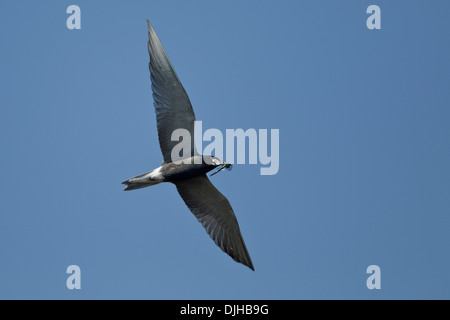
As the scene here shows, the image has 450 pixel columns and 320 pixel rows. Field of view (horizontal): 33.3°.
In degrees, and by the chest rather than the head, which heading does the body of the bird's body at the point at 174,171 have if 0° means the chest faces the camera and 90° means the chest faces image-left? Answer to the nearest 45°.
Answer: approximately 270°
